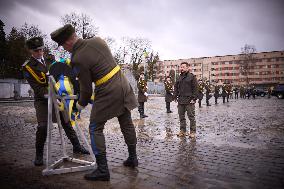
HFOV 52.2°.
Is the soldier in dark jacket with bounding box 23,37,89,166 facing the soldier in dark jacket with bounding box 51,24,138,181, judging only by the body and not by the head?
yes

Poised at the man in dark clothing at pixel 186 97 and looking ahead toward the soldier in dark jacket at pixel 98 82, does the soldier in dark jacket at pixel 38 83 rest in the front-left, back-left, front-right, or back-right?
front-right

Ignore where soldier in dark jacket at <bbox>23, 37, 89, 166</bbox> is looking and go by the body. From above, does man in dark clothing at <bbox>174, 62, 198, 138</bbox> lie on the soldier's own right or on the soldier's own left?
on the soldier's own left

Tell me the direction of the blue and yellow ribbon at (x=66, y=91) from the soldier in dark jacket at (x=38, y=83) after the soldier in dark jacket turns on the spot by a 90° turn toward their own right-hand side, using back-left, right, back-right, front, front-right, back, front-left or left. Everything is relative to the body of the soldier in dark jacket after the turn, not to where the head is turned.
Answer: left

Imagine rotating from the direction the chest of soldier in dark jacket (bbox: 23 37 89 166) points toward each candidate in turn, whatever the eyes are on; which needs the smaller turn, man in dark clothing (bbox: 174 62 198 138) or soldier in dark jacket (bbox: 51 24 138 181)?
the soldier in dark jacket

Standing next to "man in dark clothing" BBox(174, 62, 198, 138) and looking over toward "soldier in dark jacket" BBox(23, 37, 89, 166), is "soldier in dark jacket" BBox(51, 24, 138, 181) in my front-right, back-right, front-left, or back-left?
front-left

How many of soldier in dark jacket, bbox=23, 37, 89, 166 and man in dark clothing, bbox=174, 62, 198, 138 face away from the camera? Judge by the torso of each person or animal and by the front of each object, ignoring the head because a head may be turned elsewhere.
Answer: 0

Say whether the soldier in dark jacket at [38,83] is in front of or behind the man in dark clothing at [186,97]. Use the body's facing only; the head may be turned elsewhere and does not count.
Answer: in front

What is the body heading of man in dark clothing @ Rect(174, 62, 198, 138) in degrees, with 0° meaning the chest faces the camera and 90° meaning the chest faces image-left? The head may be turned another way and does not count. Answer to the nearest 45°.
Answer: approximately 45°

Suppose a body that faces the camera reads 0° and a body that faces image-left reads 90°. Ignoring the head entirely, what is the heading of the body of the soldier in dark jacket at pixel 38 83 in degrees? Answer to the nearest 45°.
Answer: approximately 315°

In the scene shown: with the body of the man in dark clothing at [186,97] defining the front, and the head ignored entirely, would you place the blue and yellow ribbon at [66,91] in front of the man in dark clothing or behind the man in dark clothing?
in front
